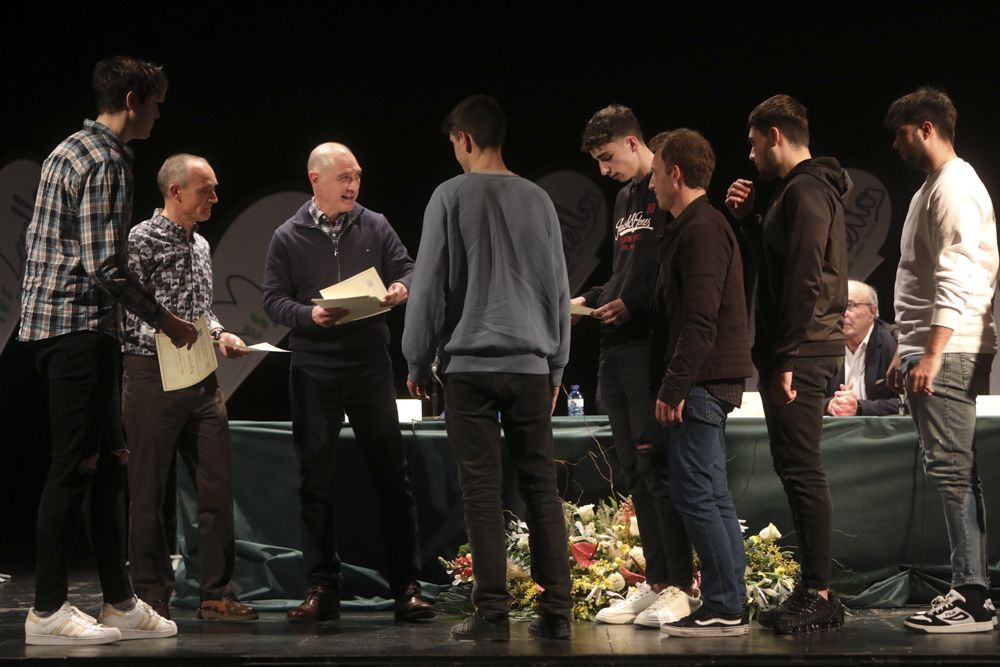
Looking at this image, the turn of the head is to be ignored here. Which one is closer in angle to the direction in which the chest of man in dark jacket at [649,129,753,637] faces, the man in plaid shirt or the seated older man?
the man in plaid shirt

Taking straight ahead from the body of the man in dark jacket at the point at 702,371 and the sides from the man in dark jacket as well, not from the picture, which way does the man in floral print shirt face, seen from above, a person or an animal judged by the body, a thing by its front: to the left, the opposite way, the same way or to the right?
the opposite way

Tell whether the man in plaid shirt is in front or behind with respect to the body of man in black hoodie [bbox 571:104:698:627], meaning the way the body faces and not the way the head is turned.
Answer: in front

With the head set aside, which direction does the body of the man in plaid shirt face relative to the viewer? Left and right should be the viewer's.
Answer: facing to the right of the viewer

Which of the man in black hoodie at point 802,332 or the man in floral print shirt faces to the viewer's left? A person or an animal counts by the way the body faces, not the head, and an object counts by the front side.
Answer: the man in black hoodie

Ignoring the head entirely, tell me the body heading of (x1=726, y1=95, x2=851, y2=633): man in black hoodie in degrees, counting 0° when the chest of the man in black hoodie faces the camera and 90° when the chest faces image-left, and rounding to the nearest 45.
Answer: approximately 90°

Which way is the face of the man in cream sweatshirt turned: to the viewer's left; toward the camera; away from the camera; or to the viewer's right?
to the viewer's left

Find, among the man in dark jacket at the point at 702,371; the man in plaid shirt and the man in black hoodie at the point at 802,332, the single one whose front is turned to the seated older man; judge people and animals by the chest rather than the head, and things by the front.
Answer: the man in plaid shirt

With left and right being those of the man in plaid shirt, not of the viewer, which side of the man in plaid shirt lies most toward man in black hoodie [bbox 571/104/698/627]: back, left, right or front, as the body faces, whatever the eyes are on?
front

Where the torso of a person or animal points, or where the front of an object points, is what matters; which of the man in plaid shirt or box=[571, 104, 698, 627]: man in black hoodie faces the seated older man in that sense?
the man in plaid shirt

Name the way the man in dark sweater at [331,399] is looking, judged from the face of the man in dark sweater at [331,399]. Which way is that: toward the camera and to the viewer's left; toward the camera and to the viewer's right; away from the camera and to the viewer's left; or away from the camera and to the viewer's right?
toward the camera and to the viewer's right

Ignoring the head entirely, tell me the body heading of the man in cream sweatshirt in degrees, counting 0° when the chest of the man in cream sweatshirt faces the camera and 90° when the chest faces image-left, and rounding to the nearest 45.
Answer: approximately 90°

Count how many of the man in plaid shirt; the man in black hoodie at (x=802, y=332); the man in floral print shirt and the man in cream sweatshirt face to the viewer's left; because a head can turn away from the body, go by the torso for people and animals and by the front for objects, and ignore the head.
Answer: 2

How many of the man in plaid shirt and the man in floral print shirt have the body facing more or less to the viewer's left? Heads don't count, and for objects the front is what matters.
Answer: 0

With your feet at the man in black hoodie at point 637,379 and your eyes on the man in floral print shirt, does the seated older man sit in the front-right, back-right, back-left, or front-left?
back-right
